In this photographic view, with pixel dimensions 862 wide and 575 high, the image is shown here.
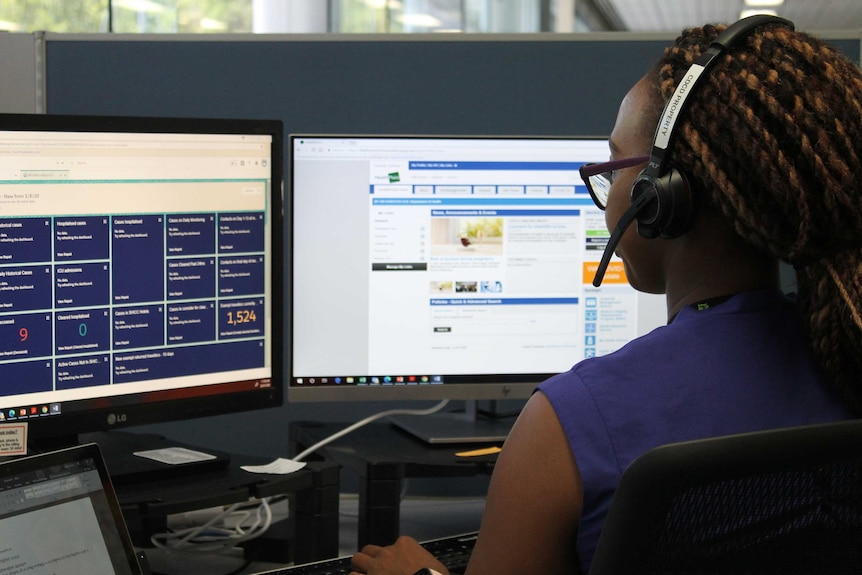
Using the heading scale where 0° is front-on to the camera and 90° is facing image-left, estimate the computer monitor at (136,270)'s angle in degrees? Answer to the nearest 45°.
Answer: approximately 315°

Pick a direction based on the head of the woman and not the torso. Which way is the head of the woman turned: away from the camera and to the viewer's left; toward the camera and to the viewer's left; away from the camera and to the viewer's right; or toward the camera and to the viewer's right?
away from the camera and to the viewer's left

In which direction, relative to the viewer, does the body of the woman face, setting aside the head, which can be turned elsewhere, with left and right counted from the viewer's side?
facing away from the viewer and to the left of the viewer

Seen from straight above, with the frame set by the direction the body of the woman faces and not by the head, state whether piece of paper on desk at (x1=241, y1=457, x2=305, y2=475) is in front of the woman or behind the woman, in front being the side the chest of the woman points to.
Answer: in front

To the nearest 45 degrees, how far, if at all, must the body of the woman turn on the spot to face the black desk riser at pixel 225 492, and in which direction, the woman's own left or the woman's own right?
0° — they already face it
